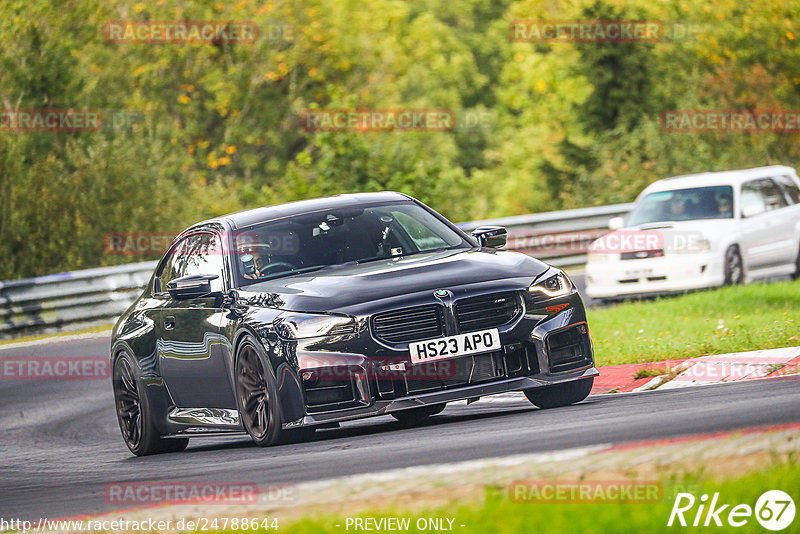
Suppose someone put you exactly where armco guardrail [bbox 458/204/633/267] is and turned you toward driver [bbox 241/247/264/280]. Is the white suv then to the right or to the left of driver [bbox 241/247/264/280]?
left

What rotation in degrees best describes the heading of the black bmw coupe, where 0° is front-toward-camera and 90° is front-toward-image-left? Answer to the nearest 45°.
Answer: approximately 315°

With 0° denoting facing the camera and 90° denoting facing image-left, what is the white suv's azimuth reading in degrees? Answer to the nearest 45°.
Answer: approximately 45°

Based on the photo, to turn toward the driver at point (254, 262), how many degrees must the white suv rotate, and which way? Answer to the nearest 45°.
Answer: approximately 45° to its left
